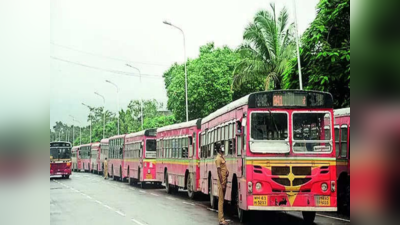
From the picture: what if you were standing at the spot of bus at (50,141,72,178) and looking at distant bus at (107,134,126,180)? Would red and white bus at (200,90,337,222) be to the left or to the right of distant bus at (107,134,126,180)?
right

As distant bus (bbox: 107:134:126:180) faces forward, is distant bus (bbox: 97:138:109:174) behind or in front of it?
behind

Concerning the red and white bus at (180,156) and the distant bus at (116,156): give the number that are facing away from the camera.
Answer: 0

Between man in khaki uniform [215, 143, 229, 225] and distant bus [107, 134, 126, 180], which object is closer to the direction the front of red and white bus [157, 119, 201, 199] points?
the man in khaki uniform

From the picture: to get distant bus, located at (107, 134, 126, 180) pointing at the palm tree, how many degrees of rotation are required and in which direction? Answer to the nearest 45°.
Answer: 0° — it already faces it

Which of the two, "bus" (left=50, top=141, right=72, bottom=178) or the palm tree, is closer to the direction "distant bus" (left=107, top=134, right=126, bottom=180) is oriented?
the palm tree

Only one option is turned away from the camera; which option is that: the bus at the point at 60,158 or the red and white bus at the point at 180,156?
the bus

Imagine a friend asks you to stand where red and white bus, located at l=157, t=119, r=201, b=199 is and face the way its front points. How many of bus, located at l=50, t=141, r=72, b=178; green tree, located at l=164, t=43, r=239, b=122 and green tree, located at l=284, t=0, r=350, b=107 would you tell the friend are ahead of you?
1

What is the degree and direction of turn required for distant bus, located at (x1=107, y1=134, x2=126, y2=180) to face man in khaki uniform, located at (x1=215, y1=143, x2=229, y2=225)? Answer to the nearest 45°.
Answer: approximately 45° to its right

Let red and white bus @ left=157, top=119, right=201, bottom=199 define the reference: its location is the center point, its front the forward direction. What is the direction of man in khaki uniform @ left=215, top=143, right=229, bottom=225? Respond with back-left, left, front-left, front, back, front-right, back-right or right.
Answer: front-right

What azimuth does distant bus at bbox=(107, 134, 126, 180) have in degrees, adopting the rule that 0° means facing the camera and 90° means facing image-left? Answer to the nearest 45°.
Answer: approximately 315°

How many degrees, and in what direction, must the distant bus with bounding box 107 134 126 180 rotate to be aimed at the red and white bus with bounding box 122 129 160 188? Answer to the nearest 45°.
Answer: approximately 45° to its right

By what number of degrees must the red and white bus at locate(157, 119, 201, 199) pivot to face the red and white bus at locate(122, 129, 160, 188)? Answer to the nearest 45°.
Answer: approximately 135° to its left
